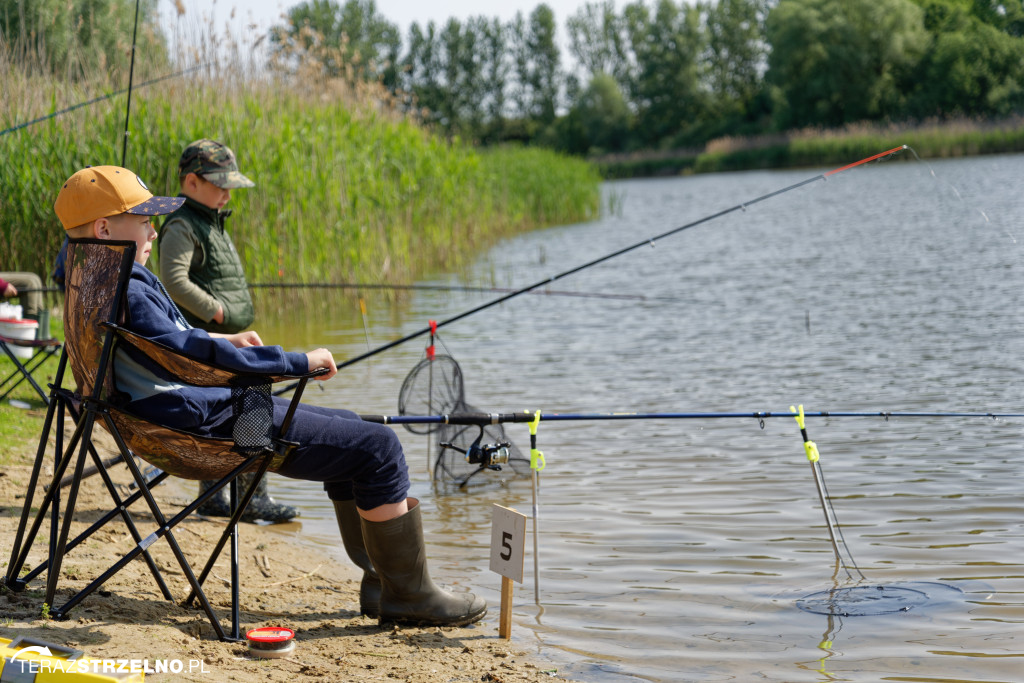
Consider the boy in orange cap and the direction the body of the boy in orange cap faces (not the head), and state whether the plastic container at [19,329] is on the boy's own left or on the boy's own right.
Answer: on the boy's own left

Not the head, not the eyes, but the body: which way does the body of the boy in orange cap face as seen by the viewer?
to the viewer's right

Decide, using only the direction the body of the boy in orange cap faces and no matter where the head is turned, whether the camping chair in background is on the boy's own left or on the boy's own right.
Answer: on the boy's own left

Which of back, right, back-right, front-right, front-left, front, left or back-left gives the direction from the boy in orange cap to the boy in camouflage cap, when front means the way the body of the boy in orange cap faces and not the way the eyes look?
left

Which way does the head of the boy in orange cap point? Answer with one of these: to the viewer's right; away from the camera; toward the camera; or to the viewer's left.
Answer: to the viewer's right
